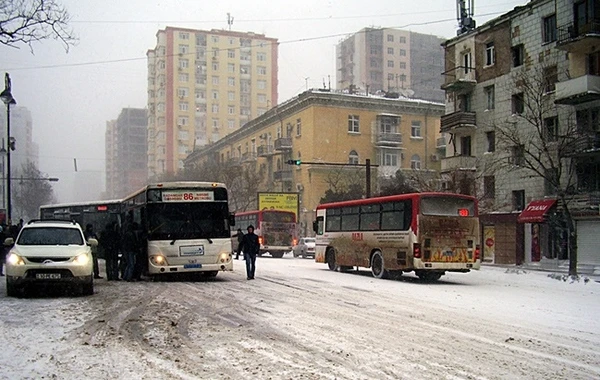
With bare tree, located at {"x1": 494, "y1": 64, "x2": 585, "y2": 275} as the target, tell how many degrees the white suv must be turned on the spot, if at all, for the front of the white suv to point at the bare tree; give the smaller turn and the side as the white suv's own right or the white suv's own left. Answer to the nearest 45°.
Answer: approximately 135° to the white suv's own left

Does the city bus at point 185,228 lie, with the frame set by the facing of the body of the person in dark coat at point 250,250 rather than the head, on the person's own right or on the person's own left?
on the person's own right

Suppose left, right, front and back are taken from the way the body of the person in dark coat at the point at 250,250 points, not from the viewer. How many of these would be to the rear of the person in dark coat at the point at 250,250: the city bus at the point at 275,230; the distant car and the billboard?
3
